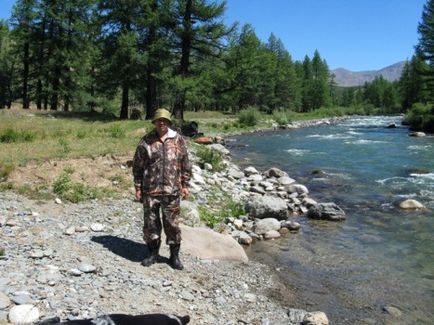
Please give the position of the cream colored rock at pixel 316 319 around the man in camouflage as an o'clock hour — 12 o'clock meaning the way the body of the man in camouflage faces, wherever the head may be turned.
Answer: The cream colored rock is roughly at 10 o'clock from the man in camouflage.

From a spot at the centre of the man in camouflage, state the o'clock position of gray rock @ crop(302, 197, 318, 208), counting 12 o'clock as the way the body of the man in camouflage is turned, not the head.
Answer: The gray rock is roughly at 7 o'clock from the man in camouflage.

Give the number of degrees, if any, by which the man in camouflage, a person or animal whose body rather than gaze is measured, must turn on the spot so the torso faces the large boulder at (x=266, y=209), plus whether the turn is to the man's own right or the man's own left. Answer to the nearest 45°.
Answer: approximately 135° to the man's own left

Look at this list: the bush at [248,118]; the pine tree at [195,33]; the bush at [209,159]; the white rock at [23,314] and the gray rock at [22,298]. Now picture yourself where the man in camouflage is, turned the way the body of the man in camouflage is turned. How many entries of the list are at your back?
3

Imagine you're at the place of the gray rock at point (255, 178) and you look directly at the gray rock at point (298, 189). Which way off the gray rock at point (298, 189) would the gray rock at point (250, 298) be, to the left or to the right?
right

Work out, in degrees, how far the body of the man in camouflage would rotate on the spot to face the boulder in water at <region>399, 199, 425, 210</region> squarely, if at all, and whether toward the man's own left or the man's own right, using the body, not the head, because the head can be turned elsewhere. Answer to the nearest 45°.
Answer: approximately 135° to the man's own left

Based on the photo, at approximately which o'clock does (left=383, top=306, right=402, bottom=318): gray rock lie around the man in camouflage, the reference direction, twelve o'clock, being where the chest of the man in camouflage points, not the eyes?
The gray rock is roughly at 9 o'clock from the man in camouflage.

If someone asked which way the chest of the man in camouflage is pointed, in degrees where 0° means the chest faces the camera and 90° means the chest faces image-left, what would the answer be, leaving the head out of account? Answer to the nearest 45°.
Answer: approximately 0°

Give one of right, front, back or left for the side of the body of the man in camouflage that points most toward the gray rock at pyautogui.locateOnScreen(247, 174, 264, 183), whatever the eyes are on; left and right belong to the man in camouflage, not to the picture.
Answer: back

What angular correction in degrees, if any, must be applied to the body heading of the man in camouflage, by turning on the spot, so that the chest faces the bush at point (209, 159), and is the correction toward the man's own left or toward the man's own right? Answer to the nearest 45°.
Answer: approximately 180°

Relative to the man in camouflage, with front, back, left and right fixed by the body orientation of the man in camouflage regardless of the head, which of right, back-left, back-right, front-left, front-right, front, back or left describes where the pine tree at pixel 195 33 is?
back

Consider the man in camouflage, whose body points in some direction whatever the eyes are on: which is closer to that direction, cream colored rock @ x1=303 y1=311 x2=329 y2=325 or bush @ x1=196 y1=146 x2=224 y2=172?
the cream colored rock

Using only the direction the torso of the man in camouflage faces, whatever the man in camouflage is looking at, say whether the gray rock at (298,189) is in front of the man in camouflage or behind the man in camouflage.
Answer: behind

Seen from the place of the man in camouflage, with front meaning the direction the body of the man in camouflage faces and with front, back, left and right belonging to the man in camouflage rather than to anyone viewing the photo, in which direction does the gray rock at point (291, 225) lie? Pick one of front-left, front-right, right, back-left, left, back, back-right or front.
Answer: back-left
